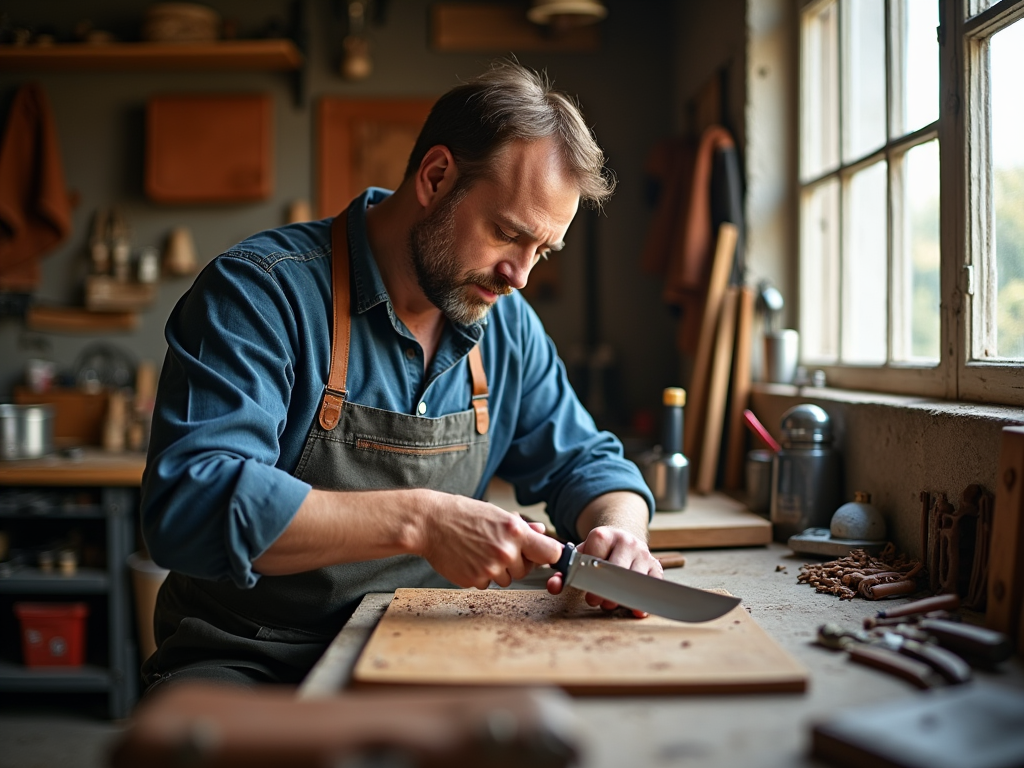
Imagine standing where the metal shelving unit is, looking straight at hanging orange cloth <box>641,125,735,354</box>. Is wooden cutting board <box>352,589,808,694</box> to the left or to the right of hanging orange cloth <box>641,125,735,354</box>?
right

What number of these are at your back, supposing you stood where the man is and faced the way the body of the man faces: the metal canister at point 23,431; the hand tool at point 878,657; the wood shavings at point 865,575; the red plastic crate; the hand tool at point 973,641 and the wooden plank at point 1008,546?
2

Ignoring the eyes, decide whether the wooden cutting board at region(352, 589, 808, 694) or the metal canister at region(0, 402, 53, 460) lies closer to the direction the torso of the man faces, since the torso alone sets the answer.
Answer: the wooden cutting board

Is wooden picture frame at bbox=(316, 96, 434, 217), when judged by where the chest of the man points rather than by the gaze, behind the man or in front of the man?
behind

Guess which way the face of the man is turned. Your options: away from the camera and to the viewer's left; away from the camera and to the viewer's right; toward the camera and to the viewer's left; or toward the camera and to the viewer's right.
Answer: toward the camera and to the viewer's right

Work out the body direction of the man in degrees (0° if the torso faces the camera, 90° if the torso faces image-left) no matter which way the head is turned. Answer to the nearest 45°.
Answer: approximately 315°

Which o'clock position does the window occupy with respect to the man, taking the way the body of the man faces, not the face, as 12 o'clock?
The window is roughly at 10 o'clock from the man.

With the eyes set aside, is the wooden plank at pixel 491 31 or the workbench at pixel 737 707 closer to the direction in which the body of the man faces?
the workbench

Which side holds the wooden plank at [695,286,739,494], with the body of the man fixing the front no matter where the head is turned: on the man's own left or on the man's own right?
on the man's own left

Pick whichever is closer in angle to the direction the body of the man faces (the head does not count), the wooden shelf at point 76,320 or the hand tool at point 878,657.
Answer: the hand tool

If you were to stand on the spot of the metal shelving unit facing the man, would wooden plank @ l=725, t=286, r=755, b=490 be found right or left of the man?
left

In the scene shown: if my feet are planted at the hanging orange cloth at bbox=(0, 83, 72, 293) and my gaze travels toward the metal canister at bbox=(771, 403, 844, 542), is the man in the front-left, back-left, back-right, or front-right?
front-right

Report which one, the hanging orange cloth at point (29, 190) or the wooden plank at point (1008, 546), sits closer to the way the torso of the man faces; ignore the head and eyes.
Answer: the wooden plank

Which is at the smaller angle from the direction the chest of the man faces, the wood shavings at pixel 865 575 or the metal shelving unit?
the wood shavings

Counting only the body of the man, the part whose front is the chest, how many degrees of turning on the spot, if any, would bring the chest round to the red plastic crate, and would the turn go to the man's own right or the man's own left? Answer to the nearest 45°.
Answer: approximately 180°

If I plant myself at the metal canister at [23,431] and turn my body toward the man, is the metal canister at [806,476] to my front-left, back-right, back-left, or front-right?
front-left

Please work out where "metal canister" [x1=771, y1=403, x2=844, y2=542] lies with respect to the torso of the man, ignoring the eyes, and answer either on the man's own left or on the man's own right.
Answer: on the man's own left

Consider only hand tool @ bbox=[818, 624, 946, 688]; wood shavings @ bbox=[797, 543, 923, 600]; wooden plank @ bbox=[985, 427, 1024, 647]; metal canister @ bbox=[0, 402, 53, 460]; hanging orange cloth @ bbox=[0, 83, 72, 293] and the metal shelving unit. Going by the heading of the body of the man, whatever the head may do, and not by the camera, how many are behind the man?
3

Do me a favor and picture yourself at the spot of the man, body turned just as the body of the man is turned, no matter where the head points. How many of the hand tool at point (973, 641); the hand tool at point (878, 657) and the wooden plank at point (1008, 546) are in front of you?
3
